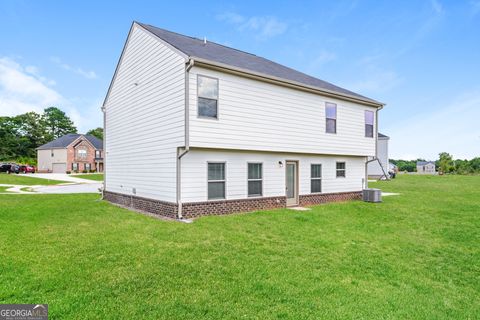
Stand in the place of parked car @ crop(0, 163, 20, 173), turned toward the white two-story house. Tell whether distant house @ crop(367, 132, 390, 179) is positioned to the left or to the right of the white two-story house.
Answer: left

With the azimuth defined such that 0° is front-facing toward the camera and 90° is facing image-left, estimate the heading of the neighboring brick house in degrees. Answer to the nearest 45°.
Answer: approximately 315°

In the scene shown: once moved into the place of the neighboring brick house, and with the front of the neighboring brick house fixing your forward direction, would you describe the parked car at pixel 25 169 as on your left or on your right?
on your right

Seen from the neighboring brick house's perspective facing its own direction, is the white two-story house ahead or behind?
ahead

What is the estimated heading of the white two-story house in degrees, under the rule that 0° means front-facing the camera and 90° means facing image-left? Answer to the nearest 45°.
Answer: approximately 135°

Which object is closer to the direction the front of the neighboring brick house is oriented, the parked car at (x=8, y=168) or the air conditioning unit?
the air conditioning unit

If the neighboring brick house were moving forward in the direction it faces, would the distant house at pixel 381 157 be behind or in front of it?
in front
